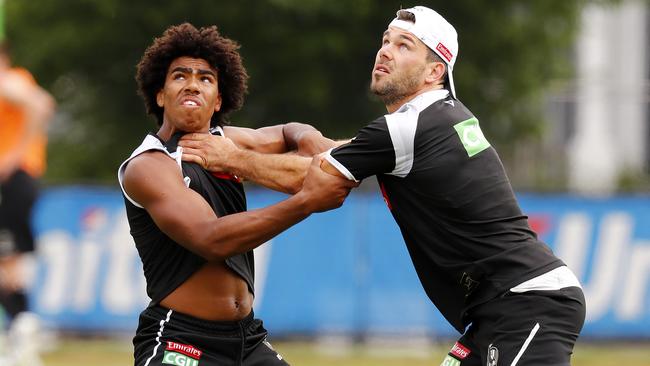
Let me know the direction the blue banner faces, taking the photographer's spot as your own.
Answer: facing the viewer

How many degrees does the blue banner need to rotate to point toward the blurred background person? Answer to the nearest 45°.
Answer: approximately 45° to its right
